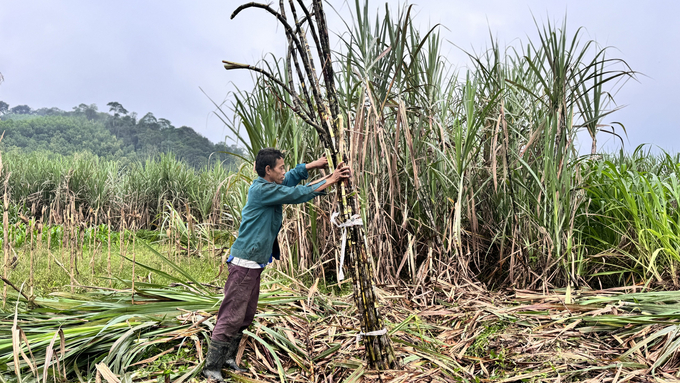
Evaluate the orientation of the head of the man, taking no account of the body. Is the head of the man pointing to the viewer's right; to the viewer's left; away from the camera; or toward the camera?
to the viewer's right

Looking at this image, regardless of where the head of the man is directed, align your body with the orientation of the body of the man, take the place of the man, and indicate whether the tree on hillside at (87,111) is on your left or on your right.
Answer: on your left

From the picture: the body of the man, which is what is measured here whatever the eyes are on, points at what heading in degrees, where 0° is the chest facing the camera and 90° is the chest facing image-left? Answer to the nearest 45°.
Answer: approximately 270°
